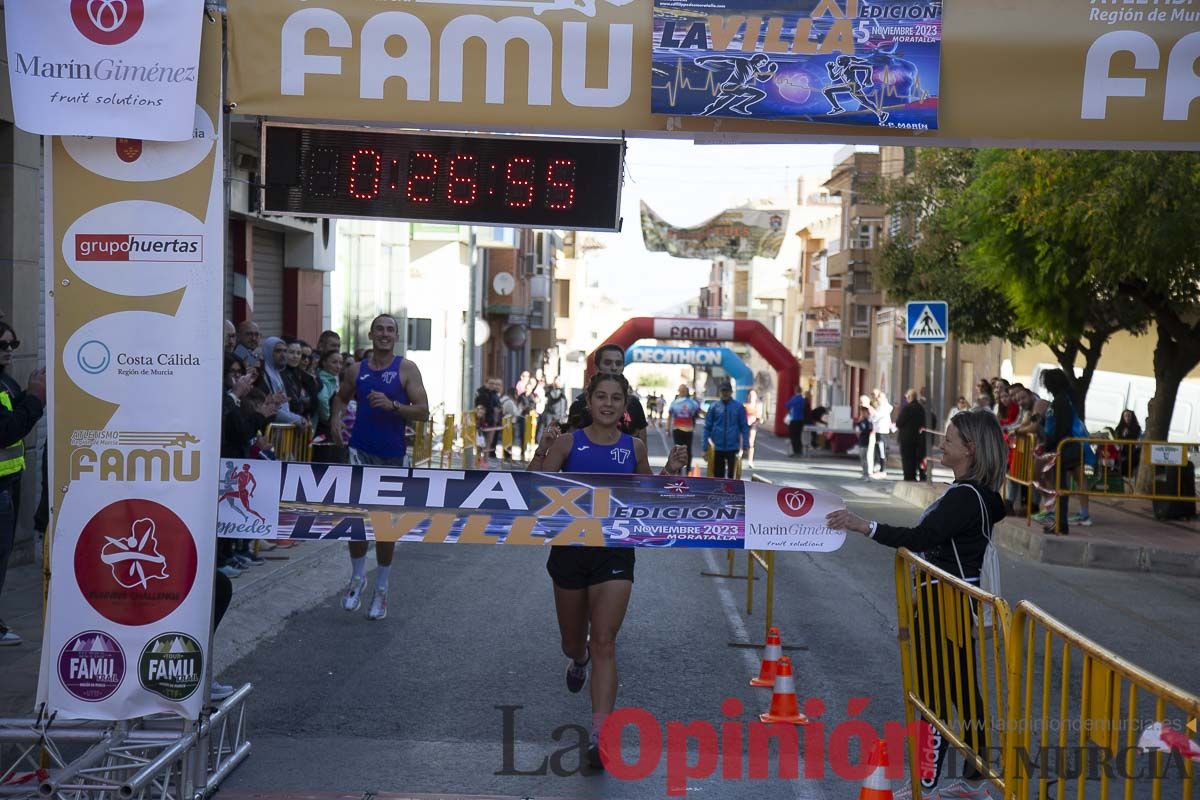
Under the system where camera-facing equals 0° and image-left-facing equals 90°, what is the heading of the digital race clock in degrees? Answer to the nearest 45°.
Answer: approximately 0°

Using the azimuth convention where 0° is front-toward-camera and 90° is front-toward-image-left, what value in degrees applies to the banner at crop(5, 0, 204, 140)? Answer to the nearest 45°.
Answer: approximately 0°

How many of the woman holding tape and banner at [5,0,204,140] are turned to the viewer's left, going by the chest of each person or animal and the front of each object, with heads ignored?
1

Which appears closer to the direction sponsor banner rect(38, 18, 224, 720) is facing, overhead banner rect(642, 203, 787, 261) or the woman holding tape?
the woman holding tape

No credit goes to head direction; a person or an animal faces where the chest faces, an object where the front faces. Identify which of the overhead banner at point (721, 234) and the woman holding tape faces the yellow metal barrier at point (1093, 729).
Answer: the overhead banner

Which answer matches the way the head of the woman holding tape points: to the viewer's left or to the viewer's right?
to the viewer's left

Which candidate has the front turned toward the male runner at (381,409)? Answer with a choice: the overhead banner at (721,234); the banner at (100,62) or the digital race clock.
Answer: the overhead banner

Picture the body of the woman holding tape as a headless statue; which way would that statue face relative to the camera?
to the viewer's left

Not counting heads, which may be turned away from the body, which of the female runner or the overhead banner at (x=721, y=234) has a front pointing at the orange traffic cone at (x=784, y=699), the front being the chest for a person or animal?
the overhead banner
